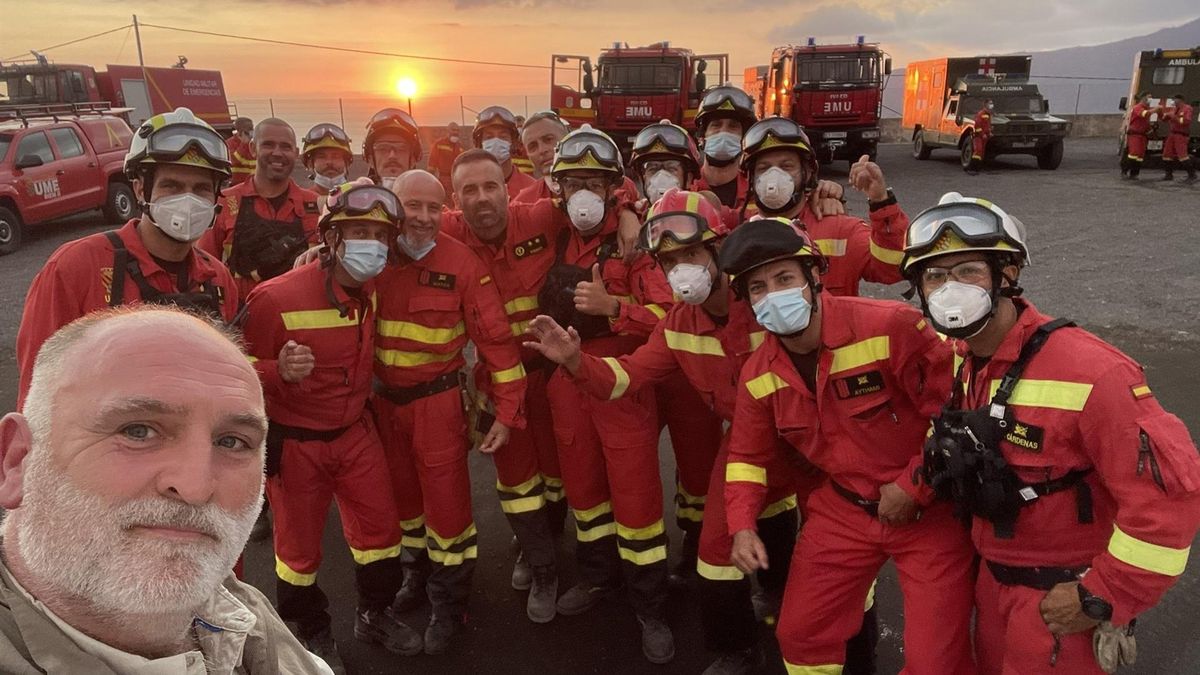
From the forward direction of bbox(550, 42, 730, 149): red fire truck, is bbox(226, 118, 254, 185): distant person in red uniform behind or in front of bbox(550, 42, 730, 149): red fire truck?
in front

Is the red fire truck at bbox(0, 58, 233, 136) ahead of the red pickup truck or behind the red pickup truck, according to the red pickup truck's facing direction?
behind

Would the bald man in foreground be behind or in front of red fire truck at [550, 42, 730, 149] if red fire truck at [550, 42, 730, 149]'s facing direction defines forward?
in front

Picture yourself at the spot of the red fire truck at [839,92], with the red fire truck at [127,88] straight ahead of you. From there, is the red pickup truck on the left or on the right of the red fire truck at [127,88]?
left

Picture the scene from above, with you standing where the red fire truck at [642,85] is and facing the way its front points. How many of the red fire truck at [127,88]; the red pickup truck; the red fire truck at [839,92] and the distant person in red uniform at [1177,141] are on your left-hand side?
2

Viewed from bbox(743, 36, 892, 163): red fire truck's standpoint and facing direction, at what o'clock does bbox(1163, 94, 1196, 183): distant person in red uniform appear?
The distant person in red uniform is roughly at 9 o'clock from the red fire truck.

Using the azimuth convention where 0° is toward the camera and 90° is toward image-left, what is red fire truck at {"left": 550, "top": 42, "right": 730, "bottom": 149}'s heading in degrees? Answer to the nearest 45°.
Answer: approximately 0°

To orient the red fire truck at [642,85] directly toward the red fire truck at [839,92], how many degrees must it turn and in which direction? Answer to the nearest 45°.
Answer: approximately 90° to its left
